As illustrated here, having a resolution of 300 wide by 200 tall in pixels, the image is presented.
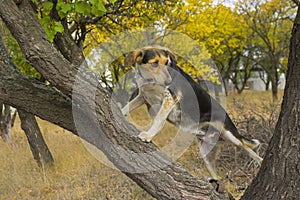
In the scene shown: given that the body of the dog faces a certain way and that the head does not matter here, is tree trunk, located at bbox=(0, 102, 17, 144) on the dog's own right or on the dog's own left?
on the dog's own right

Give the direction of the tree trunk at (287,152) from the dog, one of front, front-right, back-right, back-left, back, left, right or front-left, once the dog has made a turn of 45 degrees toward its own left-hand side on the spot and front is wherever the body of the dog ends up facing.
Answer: left

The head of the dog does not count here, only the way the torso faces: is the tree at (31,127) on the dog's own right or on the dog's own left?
on the dog's own right

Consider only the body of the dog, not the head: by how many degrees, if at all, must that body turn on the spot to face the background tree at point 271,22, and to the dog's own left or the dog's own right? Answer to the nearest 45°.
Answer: approximately 135° to the dog's own right

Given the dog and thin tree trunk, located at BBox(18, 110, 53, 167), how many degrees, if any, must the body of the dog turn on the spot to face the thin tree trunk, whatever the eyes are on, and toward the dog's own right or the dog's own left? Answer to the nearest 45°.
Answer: approximately 90° to the dog's own right

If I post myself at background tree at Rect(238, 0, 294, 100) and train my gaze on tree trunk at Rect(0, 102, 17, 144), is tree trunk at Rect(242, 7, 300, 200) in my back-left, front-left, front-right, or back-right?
front-left
